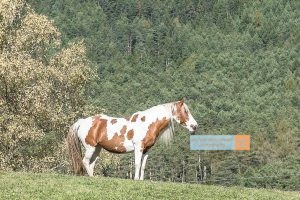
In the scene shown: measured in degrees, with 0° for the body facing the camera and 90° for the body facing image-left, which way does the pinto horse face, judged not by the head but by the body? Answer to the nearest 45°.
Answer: approximately 270°
